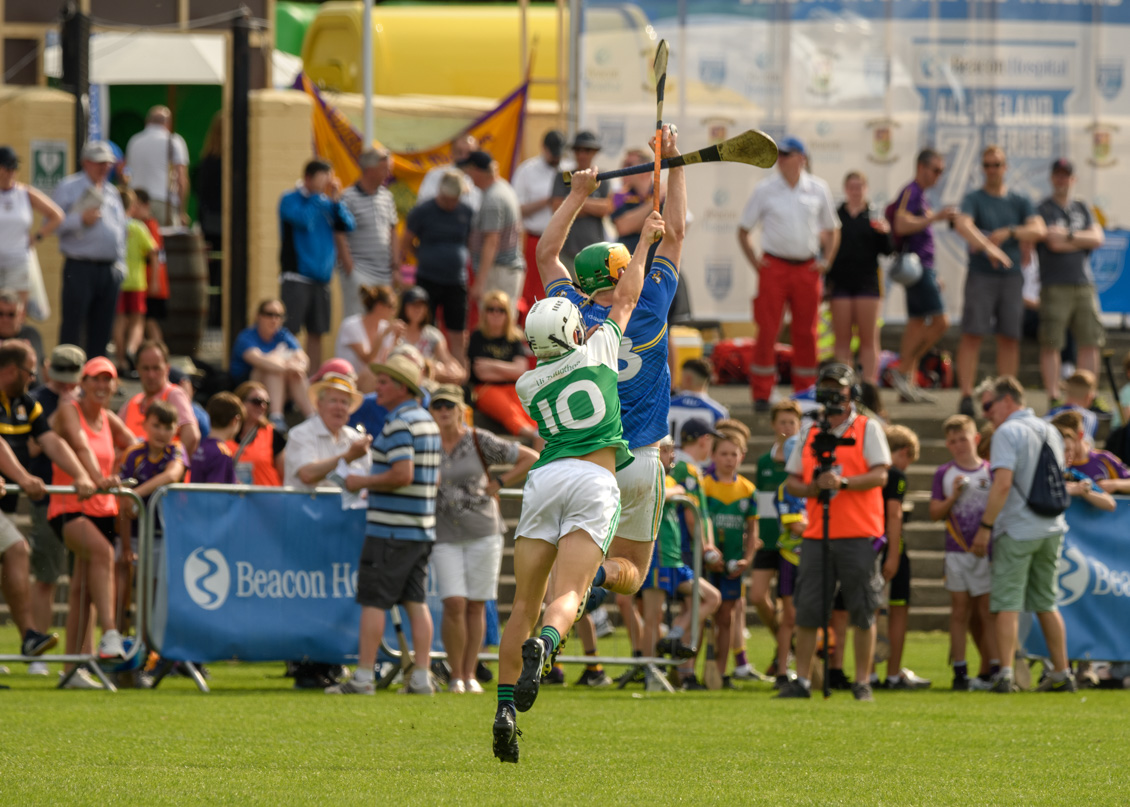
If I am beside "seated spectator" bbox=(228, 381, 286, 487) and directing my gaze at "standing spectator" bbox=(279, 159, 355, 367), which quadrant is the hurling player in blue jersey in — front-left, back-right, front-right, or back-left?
back-right

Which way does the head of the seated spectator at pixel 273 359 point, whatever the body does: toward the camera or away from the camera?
toward the camera

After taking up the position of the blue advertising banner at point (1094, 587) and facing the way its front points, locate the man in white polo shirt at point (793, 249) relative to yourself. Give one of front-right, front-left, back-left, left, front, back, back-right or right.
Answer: back-right

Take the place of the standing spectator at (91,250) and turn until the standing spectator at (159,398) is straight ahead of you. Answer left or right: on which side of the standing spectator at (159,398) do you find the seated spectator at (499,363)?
left

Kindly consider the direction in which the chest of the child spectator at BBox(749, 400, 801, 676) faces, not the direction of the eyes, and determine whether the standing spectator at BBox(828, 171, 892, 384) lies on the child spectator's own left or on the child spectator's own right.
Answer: on the child spectator's own left

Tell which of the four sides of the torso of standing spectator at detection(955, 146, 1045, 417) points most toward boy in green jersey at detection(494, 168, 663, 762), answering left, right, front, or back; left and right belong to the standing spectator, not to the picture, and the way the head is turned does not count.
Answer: front

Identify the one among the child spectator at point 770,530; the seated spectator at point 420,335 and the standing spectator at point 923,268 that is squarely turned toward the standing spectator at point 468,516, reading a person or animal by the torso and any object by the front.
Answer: the seated spectator

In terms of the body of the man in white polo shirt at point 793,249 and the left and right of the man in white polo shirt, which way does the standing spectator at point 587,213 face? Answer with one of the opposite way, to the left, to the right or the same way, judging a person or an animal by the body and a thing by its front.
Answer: the same way

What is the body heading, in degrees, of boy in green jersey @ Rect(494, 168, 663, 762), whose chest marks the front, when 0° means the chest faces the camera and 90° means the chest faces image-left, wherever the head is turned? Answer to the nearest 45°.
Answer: approximately 180°

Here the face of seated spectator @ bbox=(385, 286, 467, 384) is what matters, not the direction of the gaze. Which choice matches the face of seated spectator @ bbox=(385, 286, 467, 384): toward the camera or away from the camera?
toward the camera

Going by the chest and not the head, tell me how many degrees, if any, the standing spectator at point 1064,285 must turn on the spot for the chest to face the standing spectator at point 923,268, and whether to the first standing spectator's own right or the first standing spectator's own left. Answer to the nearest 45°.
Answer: approximately 90° to the first standing spectator's own right

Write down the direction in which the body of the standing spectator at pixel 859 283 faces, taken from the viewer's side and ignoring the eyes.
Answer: toward the camera

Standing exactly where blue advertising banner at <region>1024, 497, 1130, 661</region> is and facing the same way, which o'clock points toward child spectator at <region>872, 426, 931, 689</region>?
The child spectator is roughly at 2 o'clock from the blue advertising banner.

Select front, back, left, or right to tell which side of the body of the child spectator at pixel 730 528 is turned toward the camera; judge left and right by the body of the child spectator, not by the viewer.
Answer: front

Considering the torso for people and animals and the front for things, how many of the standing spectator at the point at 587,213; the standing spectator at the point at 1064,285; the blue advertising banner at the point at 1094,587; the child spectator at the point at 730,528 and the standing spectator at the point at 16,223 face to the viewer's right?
0

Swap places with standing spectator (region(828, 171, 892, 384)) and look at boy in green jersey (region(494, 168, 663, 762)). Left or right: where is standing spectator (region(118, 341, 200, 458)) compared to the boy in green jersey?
right

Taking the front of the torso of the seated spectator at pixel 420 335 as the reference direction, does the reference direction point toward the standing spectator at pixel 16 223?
no

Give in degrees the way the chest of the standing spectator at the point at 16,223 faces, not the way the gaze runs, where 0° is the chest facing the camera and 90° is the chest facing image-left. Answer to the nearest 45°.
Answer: approximately 0°

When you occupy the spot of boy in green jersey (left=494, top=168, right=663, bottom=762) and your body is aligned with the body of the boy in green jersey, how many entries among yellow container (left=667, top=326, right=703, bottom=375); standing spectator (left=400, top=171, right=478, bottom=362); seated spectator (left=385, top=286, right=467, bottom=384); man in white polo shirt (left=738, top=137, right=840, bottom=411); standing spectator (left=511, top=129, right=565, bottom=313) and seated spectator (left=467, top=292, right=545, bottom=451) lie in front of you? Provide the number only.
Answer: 6
